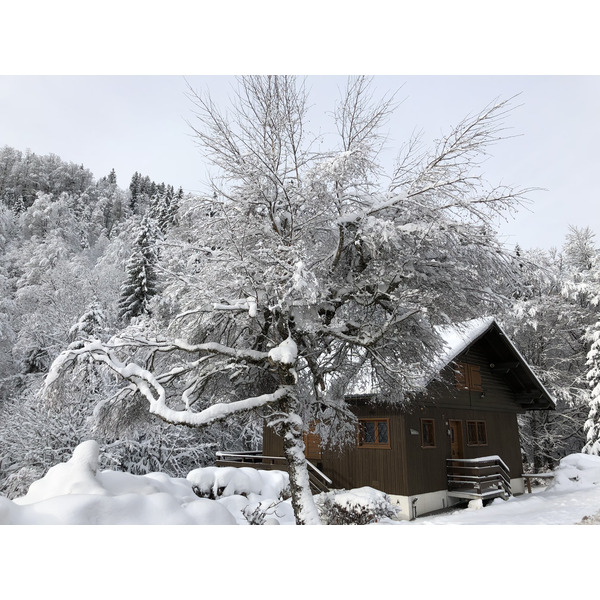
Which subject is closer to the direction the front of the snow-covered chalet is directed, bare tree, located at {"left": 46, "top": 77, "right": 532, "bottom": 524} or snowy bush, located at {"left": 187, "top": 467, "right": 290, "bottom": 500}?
the bare tree

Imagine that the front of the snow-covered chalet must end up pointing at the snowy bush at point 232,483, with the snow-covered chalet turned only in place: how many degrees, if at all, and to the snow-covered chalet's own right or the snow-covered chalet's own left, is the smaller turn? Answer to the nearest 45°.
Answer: approximately 90° to the snow-covered chalet's own right

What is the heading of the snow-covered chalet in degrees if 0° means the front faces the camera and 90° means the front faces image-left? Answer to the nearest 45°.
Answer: approximately 315°

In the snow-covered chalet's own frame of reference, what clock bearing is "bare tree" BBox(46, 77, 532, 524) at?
The bare tree is roughly at 2 o'clock from the snow-covered chalet.
